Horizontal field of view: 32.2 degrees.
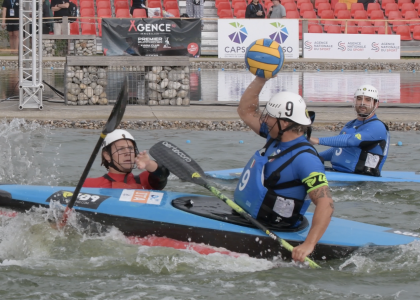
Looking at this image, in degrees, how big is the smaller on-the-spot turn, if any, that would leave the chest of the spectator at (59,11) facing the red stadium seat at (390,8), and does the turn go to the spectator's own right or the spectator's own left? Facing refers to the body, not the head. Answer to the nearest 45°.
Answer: approximately 90° to the spectator's own left

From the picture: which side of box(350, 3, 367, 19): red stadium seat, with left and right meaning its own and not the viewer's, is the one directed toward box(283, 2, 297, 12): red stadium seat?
right

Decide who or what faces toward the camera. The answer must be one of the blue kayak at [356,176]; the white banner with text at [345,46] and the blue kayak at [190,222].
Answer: the white banner with text

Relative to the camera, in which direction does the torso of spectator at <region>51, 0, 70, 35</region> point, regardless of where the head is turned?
toward the camera

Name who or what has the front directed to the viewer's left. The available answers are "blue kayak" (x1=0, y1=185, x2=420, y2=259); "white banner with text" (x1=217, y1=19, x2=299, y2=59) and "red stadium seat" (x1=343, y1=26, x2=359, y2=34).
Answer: the blue kayak

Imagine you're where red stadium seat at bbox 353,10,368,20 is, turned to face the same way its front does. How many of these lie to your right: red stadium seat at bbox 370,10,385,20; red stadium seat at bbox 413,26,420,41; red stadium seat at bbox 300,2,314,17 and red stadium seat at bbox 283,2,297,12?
2

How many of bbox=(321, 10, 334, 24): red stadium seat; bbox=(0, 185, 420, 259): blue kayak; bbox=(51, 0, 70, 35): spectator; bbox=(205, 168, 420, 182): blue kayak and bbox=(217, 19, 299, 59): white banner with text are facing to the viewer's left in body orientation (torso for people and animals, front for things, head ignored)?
2

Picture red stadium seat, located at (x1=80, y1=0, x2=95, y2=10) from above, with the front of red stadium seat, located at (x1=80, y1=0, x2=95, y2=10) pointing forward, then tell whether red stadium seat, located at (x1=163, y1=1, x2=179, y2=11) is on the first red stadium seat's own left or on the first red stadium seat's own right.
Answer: on the first red stadium seat's own left

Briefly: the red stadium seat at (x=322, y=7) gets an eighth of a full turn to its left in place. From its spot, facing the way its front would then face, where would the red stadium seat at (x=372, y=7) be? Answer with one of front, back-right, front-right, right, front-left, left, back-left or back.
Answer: front-left

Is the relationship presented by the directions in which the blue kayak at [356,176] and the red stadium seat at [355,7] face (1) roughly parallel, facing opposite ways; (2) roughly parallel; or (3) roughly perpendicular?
roughly perpendicular

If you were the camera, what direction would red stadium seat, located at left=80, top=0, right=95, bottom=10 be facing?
facing the viewer

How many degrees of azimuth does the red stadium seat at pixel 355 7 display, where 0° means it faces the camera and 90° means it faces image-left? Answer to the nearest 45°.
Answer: approximately 0°

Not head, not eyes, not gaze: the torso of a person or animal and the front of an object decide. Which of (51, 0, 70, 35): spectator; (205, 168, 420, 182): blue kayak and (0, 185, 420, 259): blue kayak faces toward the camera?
the spectator

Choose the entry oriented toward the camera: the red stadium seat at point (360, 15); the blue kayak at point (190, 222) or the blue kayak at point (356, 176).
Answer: the red stadium seat
